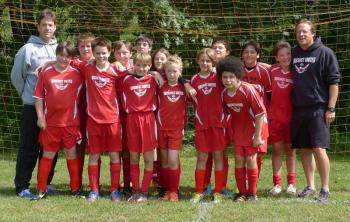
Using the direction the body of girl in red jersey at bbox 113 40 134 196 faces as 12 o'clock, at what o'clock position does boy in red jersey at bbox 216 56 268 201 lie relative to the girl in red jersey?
The boy in red jersey is roughly at 10 o'clock from the girl in red jersey.

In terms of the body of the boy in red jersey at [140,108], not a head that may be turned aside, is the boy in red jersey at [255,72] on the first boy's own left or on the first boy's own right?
on the first boy's own left

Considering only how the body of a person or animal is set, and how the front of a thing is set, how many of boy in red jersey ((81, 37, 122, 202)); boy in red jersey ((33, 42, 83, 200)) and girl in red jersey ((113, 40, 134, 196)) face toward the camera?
3

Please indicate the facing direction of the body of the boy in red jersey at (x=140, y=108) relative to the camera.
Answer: toward the camera

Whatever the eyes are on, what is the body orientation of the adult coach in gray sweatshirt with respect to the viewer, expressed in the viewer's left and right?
facing the viewer and to the right of the viewer

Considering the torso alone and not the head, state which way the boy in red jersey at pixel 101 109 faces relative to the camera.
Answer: toward the camera

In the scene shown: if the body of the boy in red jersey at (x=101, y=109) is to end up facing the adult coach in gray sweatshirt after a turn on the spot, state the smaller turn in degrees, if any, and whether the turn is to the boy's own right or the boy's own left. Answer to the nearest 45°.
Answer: approximately 135° to the boy's own right

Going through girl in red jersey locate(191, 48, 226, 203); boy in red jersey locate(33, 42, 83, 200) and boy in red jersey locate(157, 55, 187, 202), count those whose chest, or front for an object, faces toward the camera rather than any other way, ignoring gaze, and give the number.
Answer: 3

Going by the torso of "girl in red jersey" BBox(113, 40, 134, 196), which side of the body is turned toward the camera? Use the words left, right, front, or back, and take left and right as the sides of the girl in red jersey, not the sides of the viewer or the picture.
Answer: front

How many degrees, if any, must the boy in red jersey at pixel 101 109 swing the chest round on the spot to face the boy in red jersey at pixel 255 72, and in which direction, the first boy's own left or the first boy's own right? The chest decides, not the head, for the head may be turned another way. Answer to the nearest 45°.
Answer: approximately 90° to the first boy's own left
